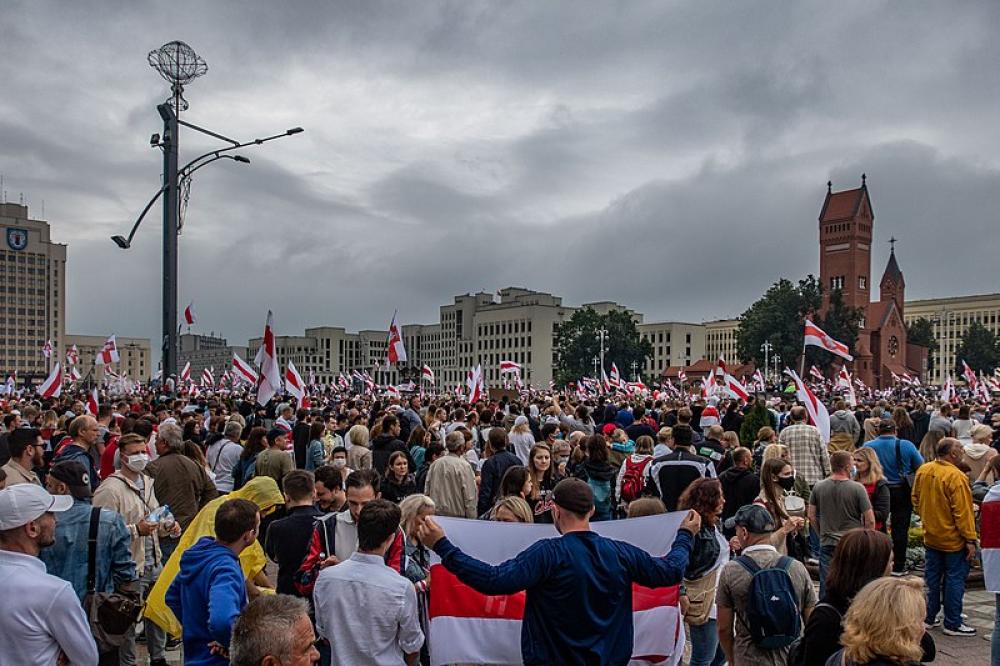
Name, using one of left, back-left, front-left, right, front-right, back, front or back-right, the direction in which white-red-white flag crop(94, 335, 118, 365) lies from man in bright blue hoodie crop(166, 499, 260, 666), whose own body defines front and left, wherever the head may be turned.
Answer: front-left

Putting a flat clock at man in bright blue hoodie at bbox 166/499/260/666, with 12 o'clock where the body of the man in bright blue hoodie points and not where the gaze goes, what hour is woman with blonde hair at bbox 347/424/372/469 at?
The woman with blonde hair is roughly at 11 o'clock from the man in bright blue hoodie.

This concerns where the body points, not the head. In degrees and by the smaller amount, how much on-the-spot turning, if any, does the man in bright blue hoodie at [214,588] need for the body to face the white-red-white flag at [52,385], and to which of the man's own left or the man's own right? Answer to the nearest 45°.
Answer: approximately 45° to the man's own left

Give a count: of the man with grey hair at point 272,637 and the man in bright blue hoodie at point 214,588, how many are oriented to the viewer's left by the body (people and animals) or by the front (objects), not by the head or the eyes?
0

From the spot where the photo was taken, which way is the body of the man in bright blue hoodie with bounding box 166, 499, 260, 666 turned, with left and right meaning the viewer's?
facing away from the viewer and to the right of the viewer

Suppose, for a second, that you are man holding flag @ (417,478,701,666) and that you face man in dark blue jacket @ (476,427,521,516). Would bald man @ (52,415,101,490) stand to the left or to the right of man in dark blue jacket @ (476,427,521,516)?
left

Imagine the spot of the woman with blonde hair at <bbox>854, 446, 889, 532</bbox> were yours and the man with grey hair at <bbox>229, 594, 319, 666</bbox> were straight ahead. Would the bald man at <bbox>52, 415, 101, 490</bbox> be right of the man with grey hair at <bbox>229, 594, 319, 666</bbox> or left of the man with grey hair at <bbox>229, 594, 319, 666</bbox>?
right

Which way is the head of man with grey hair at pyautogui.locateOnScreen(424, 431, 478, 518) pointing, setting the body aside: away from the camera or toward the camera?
away from the camera

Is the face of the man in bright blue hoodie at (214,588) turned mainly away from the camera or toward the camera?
away from the camera

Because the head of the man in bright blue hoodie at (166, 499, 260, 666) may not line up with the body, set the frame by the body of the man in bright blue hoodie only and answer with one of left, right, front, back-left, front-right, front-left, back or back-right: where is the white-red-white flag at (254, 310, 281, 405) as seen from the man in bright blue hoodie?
front-left
